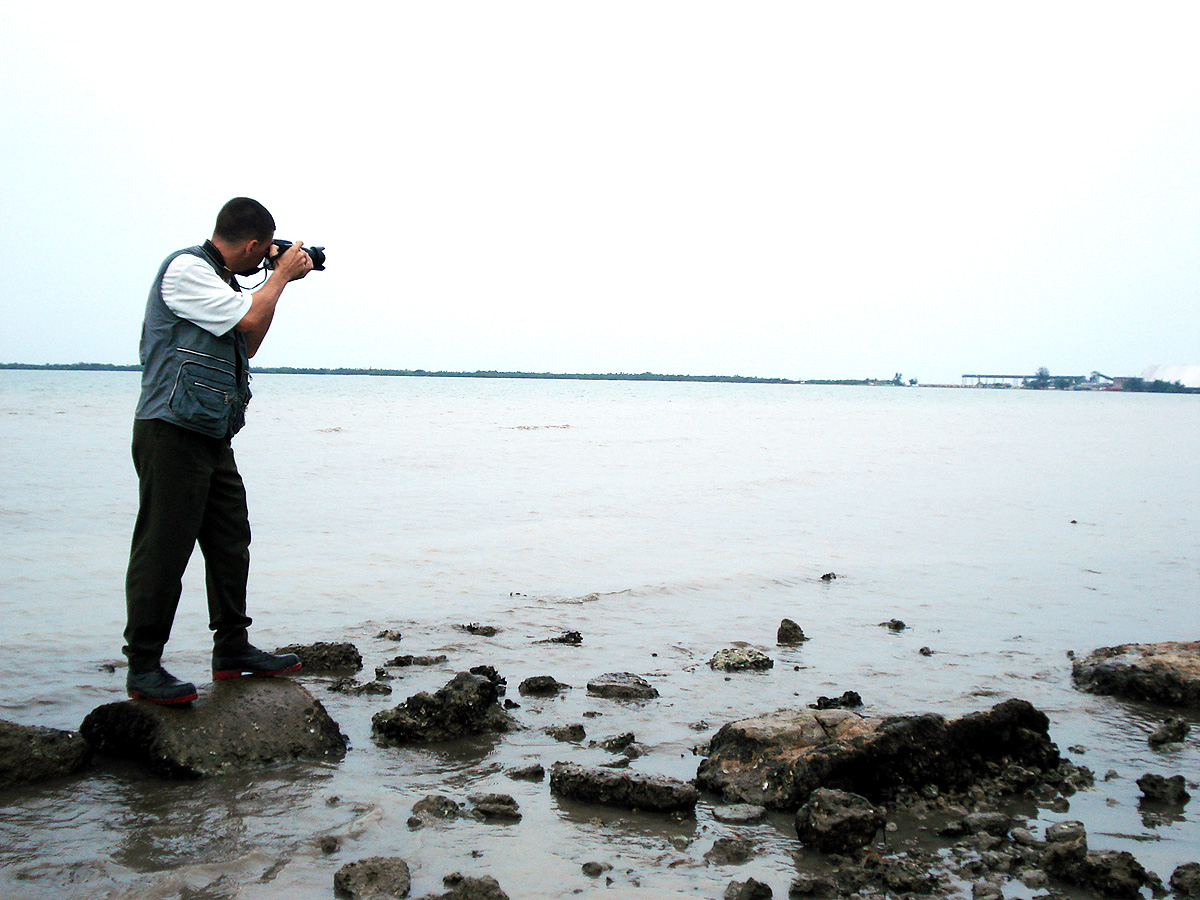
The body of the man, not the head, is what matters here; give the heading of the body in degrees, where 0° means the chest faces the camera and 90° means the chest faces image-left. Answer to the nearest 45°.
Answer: approximately 270°

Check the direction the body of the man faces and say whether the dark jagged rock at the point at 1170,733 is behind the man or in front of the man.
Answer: in front

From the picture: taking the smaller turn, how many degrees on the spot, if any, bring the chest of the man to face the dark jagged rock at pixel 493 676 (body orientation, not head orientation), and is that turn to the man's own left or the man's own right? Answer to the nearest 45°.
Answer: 0° — they already face it

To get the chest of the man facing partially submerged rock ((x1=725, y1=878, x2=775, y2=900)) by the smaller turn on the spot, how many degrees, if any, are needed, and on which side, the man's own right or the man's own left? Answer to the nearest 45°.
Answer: approximately 45° to the man's own right

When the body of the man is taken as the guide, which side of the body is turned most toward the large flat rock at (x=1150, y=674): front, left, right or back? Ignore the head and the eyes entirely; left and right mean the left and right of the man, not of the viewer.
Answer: front

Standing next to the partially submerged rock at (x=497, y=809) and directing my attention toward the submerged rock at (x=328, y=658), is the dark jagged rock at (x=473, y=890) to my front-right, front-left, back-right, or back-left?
back-left

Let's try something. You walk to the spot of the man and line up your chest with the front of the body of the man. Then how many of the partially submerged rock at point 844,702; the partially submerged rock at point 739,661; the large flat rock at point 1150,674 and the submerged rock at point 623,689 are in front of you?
4

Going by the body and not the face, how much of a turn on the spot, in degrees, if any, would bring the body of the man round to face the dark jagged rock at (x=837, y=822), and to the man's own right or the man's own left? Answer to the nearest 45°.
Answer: approximately 45° to the man's own right

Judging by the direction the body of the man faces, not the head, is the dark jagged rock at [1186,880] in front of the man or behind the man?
in front

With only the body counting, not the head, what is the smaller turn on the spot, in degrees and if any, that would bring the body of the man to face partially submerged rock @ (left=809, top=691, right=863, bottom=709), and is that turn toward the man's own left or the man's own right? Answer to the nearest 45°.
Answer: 0° — they already face it

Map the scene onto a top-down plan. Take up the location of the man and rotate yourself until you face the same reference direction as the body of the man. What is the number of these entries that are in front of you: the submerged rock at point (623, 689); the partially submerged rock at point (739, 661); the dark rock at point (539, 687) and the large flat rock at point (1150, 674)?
4

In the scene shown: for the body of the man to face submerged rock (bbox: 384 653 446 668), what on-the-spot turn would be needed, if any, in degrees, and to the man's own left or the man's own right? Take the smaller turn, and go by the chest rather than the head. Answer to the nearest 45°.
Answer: approximately 45° to the man's own left

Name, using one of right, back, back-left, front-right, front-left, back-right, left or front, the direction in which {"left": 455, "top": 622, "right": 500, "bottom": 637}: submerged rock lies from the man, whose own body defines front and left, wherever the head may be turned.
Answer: front-left
